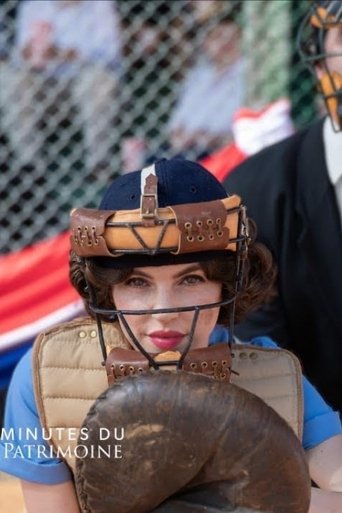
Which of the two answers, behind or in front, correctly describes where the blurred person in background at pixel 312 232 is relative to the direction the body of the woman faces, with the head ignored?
behind

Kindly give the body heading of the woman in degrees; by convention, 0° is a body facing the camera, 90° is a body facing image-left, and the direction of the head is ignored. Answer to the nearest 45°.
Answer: approximately 0°

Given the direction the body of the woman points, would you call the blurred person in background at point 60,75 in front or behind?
behind

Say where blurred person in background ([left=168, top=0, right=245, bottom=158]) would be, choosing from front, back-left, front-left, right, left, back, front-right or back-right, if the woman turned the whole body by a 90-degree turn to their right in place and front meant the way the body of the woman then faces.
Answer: right
